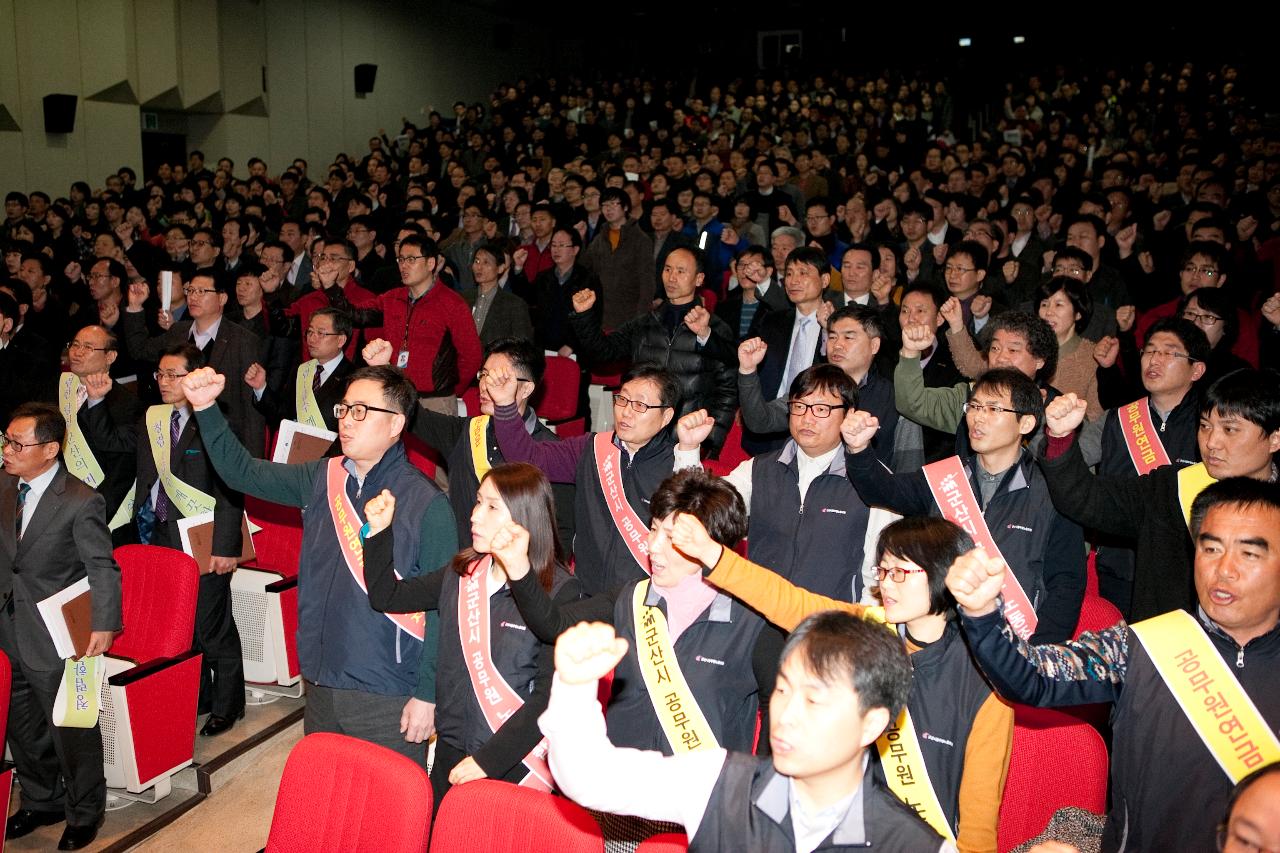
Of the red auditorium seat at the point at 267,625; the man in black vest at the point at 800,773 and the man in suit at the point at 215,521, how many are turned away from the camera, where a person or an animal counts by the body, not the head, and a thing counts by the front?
0

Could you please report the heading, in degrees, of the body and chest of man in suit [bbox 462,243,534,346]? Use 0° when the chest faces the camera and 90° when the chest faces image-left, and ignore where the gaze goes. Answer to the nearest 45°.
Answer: approximately 45°

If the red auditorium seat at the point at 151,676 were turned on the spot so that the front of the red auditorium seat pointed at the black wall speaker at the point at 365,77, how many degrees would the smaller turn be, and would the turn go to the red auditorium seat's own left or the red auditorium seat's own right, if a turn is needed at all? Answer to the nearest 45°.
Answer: approximately 135° to the red auditorium seat's own right

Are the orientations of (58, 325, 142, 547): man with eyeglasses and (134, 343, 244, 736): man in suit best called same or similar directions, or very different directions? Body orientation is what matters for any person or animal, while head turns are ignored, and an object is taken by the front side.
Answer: same or similar directions

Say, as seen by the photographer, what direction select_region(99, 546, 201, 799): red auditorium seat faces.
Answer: facing the viewer and to the left of the viewer

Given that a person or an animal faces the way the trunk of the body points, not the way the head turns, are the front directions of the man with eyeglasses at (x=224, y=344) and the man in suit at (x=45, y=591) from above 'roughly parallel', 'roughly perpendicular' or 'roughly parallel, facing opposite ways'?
roughly parallel

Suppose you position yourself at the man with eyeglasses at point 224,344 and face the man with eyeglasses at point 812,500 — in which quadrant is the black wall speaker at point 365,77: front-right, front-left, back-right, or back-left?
back-left

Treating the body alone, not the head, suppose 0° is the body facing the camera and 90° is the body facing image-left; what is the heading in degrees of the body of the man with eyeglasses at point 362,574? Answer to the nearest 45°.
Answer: approximately 45°

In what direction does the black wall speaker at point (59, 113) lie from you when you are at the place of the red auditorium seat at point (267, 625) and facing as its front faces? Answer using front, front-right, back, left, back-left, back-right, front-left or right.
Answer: back-right

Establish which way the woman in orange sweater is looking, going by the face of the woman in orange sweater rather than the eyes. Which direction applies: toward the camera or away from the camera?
toward the camera

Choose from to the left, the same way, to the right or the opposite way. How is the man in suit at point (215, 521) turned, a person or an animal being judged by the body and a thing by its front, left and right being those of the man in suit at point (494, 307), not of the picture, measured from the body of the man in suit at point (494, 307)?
the same way

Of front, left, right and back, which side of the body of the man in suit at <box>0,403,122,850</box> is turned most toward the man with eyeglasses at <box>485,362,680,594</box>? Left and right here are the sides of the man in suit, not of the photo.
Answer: left

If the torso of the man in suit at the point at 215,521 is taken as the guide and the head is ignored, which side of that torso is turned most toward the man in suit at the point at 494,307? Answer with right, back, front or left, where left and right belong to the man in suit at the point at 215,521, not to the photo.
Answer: back

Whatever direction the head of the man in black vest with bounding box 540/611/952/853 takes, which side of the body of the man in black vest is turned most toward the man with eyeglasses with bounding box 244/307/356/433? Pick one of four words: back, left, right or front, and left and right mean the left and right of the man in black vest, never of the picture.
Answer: right

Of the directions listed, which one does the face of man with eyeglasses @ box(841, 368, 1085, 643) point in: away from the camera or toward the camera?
toward the camera

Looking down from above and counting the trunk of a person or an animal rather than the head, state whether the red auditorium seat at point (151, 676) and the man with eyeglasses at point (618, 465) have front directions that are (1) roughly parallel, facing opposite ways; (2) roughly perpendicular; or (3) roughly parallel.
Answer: roughly parallel

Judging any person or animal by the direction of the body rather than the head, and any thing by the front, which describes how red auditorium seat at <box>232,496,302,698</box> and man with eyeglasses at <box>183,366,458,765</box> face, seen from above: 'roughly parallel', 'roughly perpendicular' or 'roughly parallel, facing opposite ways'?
roughly parallel
